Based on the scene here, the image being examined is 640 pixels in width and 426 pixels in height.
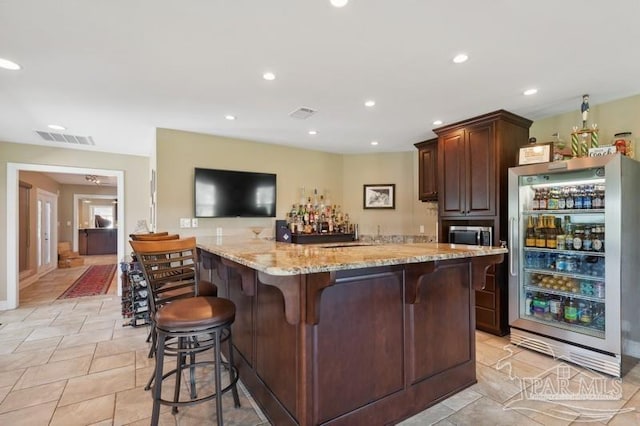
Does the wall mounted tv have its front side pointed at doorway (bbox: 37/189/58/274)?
no

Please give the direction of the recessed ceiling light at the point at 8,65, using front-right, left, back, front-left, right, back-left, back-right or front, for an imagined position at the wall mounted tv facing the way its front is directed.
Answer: right

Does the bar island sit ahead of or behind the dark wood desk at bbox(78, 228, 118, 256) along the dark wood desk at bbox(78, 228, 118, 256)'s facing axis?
ahead

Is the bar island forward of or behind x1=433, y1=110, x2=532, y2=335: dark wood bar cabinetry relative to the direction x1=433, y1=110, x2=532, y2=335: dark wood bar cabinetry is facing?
forward

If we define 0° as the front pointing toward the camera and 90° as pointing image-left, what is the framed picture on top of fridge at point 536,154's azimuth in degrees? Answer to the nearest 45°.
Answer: approximately 45°

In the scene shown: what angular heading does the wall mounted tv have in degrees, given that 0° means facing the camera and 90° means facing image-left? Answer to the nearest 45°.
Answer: approximately 315°

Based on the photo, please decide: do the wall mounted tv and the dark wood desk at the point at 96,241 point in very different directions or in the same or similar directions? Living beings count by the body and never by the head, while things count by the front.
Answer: same or similar directions

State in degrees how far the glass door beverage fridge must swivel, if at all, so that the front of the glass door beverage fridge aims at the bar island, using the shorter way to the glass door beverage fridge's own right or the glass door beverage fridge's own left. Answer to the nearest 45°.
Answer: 0° — it already faces it

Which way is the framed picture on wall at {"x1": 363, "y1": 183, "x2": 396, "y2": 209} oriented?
toward the camera

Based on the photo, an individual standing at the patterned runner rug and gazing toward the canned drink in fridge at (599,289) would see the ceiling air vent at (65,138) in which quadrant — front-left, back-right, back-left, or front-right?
front-right

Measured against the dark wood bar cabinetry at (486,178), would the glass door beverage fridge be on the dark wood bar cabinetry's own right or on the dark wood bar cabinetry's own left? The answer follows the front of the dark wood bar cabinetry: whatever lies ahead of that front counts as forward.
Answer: on the dark wood bar cabinetry's own left
